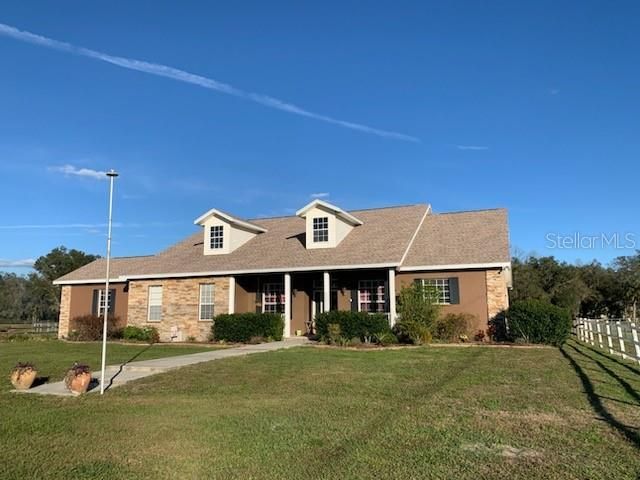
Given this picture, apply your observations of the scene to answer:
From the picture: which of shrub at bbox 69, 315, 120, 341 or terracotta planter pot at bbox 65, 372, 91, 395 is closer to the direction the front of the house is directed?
the terracotta planter pot

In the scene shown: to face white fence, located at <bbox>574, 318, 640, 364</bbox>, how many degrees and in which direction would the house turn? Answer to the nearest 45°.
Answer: approximately 90° to its left

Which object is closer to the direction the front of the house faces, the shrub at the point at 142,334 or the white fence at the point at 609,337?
the shrub

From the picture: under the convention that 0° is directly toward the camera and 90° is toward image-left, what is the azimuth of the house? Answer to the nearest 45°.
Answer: approximately 45°

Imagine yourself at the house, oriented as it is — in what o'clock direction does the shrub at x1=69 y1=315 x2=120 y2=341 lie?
The shrub is roughly at 2 o'clock from the house.

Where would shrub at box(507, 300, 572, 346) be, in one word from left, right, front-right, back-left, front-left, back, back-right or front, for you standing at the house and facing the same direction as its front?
left

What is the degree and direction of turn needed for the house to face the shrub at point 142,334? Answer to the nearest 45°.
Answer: approximately 45° to its right

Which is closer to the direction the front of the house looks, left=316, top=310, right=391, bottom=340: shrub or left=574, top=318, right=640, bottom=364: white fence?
the shrub

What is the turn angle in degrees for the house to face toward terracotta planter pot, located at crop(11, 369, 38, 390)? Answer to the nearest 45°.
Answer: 0° — it already faces it

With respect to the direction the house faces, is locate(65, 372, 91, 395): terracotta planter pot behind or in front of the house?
in front
